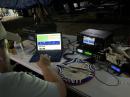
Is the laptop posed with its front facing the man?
yes

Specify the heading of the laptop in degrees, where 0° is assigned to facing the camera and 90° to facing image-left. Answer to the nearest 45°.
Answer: approximately 0°
